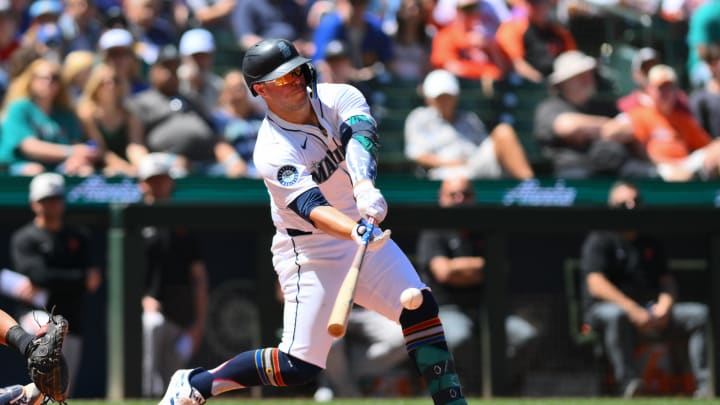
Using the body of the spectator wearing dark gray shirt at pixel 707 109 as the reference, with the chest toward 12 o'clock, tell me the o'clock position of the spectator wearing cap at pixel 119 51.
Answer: the spectator wearing cap at pixel 119 51 is roughly at 2 o'clock from the spectator wearing dark gray shirt at pixel 707 109.

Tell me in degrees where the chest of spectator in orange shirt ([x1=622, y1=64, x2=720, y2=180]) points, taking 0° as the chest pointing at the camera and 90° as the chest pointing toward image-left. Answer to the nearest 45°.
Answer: approximately 0°

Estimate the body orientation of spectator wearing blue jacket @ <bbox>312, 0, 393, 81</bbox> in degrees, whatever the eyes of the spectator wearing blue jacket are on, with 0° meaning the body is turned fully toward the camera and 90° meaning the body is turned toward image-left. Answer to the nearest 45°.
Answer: approximately 0°

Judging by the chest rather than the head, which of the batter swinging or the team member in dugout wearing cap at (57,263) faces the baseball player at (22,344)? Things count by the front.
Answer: the team member in dugout wearing cap

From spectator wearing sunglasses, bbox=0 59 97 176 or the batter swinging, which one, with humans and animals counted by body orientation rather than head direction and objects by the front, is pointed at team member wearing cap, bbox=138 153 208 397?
the spectator wearing sunglasses
